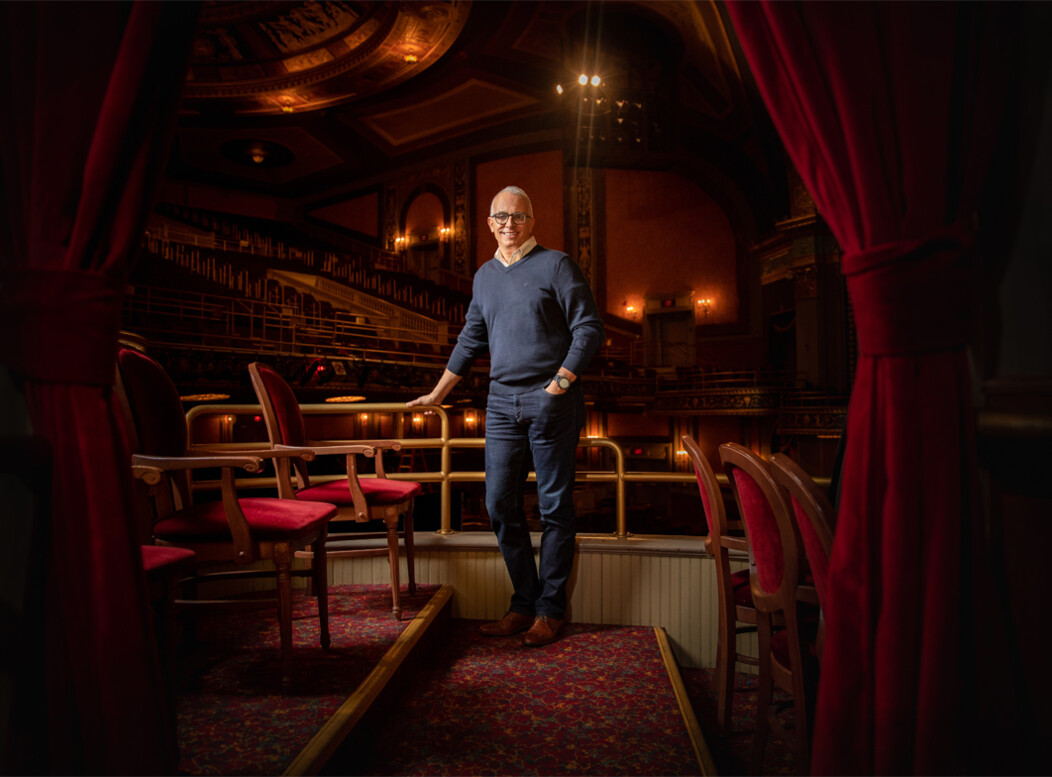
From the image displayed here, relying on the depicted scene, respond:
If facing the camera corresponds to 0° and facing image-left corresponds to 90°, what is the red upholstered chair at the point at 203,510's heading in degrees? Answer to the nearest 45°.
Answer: approximately 270°

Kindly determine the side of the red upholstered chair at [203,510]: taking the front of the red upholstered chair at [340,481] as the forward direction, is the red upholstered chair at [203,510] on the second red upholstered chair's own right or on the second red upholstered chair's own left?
on the second red upholstered chair's own right

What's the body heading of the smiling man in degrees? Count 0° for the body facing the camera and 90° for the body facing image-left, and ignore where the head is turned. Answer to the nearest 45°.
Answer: approximately 45°

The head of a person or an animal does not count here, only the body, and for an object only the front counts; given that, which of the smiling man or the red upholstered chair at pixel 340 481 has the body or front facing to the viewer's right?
the red upholstered chair

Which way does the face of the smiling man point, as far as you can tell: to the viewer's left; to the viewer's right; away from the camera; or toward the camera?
toward the camera

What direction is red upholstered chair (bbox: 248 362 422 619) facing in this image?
to the viewer's right

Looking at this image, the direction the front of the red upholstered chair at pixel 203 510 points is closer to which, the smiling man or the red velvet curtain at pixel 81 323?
the smiling man

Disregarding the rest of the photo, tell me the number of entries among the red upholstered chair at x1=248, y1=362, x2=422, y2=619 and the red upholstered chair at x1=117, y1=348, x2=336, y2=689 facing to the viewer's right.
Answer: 2

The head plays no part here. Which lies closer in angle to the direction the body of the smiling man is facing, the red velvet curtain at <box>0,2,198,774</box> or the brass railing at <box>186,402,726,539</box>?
the red velvet curtain

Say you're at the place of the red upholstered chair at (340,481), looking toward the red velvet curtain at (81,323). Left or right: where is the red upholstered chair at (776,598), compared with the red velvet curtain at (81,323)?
left

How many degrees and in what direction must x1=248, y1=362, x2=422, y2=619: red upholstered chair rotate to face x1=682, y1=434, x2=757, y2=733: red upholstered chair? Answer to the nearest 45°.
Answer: approximately 45° to its right

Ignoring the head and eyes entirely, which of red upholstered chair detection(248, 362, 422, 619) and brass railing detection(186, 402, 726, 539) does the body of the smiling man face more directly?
the red upholstered chair

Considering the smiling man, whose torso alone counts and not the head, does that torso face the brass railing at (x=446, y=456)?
no

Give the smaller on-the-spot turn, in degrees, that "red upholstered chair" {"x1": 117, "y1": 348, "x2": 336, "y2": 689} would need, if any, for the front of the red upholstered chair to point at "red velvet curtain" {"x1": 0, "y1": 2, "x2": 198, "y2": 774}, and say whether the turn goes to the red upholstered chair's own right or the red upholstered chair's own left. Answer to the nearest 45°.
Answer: approximately 90° to the red upholstered chair's own right
